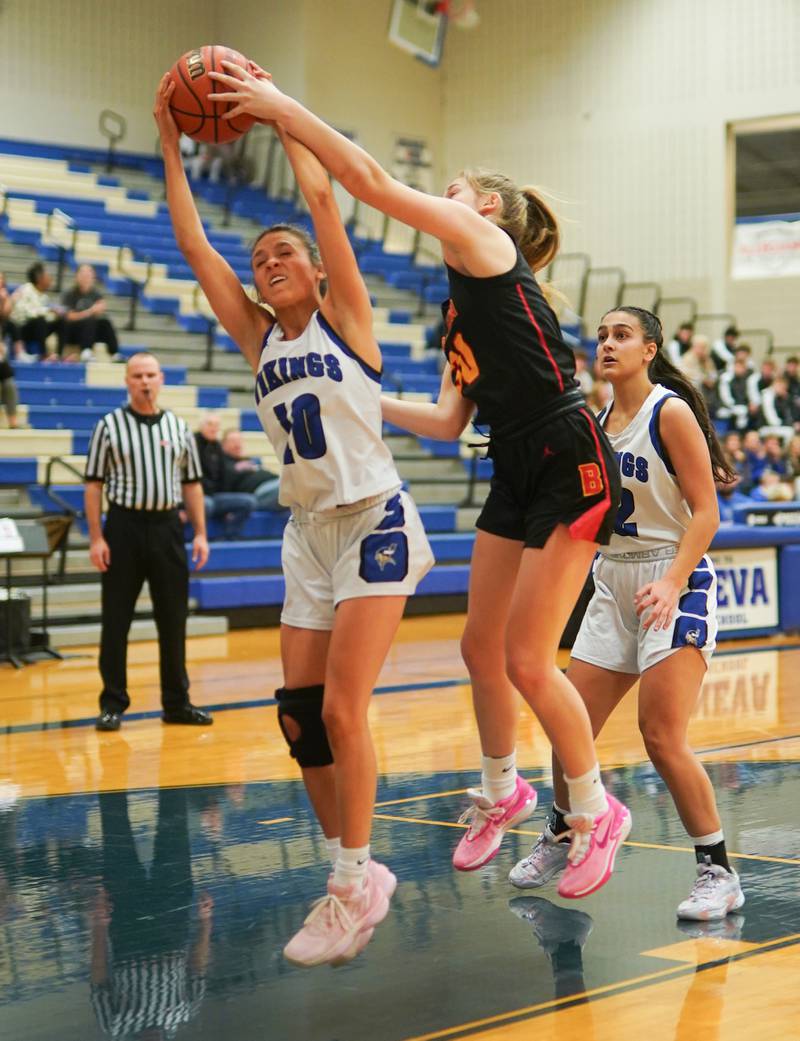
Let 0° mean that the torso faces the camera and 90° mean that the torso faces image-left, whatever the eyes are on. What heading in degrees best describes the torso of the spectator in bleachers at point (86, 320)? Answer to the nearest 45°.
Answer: approximately 315°

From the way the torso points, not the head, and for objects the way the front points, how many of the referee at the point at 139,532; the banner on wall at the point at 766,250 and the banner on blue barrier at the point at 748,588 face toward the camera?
3

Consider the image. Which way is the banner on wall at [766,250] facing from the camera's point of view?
toward the camera

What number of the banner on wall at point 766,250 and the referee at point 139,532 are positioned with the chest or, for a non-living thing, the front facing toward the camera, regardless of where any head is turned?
2

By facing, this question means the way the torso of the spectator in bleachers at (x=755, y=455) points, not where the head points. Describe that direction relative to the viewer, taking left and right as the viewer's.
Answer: facing the viewer and to the left of the viewer

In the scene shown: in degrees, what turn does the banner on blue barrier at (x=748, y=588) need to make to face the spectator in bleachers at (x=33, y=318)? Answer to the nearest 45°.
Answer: approximately 90° to its right

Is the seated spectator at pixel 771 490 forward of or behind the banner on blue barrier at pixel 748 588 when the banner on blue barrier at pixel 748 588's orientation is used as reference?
behind

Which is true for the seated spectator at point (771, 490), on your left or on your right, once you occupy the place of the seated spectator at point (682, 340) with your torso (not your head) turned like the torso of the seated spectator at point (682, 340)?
on your left

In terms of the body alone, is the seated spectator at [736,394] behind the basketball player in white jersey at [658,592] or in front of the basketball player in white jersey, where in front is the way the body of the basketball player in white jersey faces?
behind

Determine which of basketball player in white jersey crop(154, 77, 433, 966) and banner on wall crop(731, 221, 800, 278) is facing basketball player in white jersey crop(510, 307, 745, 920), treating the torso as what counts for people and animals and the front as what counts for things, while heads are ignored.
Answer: the banner on wall

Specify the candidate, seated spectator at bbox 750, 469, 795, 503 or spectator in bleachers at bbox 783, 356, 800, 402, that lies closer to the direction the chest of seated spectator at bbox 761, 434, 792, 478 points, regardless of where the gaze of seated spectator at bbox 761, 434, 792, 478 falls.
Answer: the seated spectator

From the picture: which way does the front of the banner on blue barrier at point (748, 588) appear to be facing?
toward the camera

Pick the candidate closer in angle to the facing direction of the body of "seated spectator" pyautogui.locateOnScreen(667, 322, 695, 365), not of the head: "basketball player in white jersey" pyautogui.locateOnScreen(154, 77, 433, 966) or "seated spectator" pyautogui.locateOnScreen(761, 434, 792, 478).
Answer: the basketball player in white jersey
